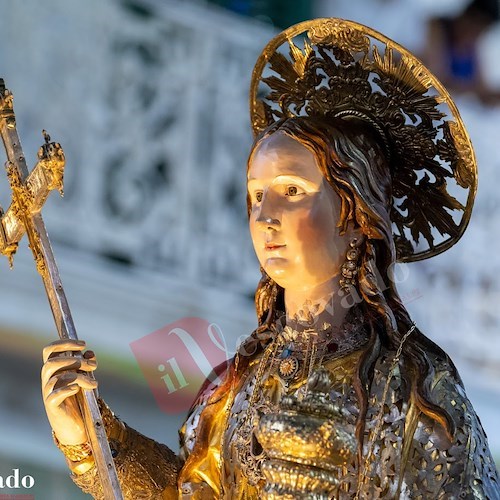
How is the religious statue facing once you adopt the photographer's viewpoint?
facing the viewer and to the left of the viewer
